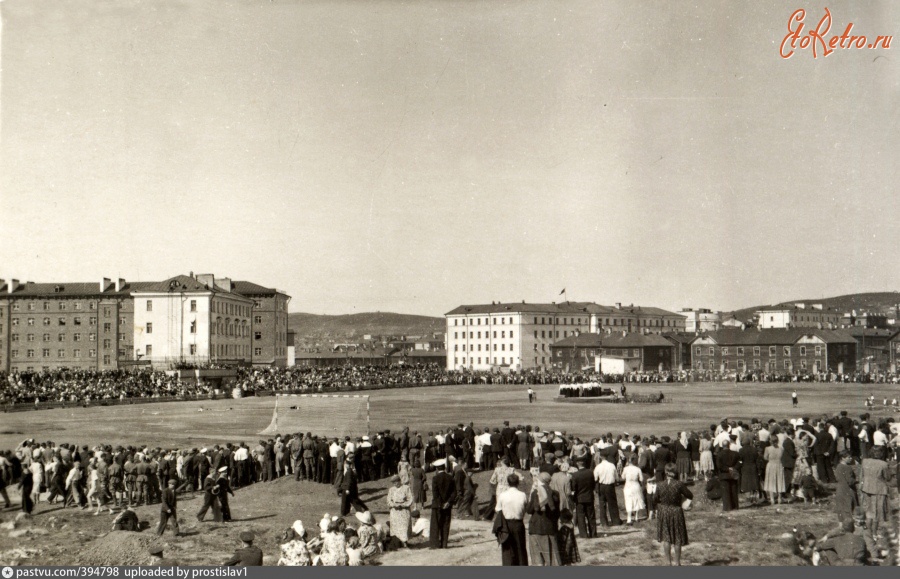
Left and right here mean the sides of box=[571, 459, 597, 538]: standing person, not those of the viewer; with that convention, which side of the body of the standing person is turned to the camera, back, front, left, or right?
back

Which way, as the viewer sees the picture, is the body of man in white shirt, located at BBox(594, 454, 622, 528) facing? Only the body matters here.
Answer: away from the camera

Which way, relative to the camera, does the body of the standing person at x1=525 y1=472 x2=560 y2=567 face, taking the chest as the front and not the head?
away from the camera

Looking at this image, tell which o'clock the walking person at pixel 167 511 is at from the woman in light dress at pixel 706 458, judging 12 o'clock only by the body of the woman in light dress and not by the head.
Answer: The walking person is roughly at 8 o'clock from the woman in light dress.

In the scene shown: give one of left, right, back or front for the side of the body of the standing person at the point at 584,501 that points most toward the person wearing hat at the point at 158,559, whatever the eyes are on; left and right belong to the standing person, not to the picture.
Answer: left

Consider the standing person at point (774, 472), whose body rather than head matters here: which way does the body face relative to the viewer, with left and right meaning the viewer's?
facing away from the viewer

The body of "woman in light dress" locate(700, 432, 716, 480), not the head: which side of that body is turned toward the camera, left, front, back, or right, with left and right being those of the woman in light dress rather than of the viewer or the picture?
back

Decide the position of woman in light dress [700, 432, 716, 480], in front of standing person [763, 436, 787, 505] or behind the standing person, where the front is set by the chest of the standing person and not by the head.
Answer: in front

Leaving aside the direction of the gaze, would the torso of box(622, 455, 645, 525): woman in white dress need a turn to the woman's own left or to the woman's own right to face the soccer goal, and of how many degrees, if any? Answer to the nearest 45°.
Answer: approximately 45° to the woman's own left
